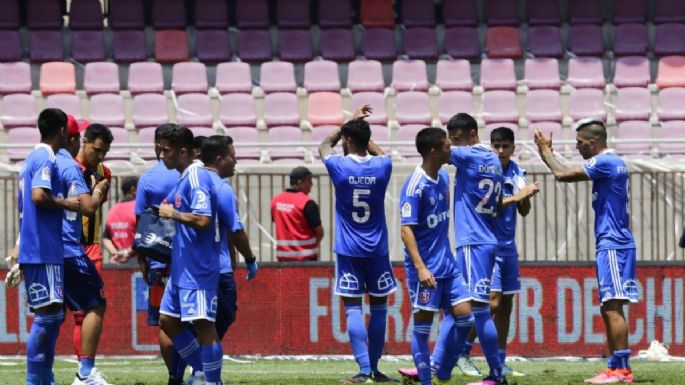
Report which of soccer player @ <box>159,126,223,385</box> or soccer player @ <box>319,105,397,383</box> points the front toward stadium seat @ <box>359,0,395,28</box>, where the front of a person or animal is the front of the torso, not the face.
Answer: soccer player @ <box>319,105,397,383</box>

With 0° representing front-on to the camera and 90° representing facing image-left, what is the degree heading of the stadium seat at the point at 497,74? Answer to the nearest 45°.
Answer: approximately 0°

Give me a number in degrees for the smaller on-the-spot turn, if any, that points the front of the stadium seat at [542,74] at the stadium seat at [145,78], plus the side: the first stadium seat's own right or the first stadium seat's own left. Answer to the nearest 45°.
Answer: approximately 90° to the first stadium seat's own right

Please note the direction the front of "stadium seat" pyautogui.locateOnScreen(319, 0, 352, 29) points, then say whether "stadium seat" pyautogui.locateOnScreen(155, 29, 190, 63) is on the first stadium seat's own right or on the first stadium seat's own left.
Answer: on the first stadium seat's own right

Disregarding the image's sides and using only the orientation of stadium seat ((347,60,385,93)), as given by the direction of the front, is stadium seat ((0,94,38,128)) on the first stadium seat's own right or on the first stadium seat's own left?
on the first stadium seat's own right

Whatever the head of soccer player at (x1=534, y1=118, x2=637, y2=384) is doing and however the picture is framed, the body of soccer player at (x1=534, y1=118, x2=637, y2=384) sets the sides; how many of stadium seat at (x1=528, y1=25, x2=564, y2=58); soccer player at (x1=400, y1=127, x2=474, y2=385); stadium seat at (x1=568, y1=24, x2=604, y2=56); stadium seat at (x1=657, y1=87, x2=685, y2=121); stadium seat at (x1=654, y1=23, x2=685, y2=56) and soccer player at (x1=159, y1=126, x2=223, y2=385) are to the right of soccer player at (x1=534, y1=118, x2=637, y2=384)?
4

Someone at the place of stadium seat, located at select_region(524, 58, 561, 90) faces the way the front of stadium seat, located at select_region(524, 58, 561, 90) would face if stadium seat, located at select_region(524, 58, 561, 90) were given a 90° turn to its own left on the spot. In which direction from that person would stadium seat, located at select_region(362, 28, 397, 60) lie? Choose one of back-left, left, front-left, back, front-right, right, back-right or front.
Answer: back

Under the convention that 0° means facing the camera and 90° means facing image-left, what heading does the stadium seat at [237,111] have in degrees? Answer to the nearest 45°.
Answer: approximately 0°

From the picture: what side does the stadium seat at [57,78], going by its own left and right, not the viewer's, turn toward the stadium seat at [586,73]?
left

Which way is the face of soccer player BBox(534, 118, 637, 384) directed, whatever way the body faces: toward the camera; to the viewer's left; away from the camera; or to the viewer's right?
to the viewer's left
